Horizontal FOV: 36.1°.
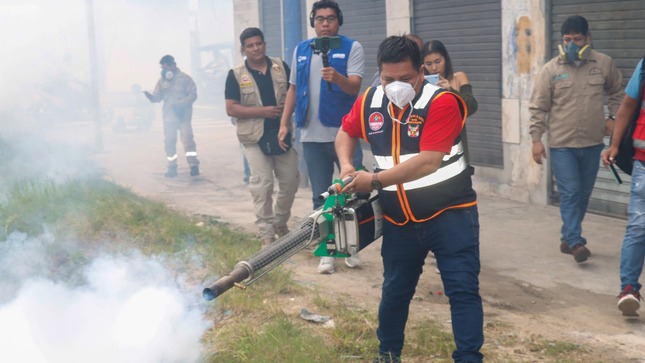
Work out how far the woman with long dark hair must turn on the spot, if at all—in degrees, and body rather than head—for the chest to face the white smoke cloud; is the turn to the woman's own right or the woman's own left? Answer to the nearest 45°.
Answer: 0° — they already face it

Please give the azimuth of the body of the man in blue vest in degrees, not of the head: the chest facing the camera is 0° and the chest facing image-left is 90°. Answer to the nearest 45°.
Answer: approximately 0°

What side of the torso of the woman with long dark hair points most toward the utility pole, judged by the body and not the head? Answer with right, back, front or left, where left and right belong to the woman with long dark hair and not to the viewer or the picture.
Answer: right

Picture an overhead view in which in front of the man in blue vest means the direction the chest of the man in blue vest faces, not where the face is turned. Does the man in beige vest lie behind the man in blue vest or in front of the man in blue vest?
behind

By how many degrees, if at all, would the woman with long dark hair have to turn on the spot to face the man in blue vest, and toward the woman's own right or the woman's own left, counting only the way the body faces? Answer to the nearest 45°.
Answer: approximately 90° to the woman's own right

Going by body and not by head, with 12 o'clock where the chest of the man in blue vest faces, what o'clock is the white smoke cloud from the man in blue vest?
The white smoke cloud is roughly at 1 o'clock from the man in blue vest.

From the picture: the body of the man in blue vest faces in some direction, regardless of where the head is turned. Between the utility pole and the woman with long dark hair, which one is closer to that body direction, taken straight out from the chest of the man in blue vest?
the woman with long dark hair

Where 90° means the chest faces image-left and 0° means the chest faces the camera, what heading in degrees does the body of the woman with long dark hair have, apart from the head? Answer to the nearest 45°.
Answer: approximately 45°

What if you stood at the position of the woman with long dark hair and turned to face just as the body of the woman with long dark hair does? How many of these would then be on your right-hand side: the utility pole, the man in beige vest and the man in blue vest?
3

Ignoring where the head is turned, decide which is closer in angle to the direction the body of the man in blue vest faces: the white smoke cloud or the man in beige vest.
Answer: the white smoke cloud

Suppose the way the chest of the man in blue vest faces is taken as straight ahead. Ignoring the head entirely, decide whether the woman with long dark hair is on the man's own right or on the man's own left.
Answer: on the man's own left

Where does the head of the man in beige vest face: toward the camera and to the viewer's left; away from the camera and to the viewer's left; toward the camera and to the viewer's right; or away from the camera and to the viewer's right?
toward the camera and to the viewer's right

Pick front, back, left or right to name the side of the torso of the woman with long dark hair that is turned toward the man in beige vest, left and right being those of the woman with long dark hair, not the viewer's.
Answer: right

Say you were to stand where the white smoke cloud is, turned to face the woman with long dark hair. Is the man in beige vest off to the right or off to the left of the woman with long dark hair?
left
